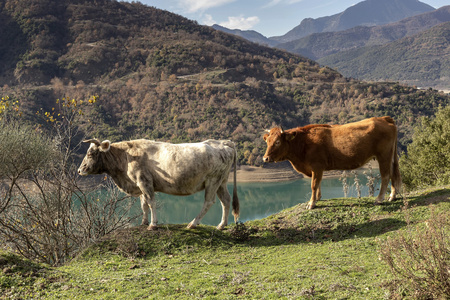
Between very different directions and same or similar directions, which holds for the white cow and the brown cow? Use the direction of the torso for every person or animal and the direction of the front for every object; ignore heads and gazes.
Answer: same or similar directions

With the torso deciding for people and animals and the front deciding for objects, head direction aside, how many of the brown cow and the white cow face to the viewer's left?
2

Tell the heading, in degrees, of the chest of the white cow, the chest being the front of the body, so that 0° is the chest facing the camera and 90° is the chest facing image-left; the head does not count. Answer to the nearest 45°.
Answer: approximately 90°

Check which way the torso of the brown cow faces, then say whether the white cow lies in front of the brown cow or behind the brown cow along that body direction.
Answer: in front

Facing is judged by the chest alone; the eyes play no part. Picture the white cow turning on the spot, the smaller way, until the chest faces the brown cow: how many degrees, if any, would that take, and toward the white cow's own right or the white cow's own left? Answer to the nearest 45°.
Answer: approximately 180°

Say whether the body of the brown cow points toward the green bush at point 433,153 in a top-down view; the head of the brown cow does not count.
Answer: no

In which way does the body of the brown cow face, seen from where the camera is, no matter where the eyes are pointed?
to the viewer's left

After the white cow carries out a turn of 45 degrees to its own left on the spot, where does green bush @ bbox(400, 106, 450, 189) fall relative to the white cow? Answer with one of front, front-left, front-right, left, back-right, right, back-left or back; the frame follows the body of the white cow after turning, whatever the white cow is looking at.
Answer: back
